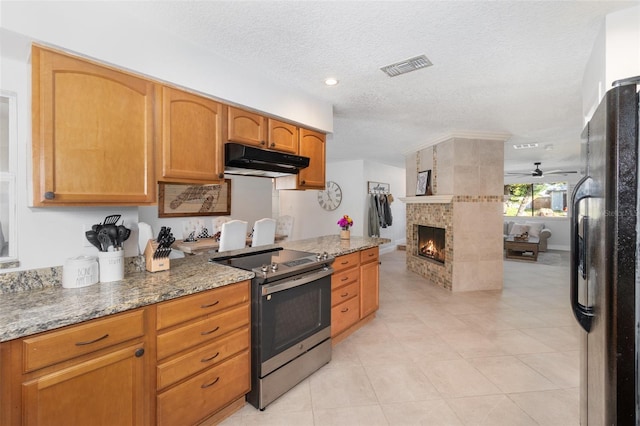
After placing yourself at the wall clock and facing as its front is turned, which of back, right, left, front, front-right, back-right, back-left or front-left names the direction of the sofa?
back-left

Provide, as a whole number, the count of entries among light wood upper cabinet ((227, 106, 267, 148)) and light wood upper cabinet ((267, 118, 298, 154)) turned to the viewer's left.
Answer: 0

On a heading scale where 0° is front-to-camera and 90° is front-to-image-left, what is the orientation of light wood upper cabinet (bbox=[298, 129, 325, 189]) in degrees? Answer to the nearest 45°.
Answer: approximately 315°

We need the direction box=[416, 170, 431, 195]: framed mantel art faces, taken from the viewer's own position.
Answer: facing the viewer and to the left of the viewer

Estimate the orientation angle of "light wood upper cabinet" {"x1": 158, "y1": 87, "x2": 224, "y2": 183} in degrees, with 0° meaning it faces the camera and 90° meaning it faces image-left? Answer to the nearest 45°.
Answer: approximately 315°

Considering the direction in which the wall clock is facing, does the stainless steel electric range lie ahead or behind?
ahead

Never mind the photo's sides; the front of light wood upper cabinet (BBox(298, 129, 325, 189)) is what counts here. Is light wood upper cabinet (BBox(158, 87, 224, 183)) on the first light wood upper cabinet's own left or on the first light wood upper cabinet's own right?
on the first light wood upper cabinet's own right

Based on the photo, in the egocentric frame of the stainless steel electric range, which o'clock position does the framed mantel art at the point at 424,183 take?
The framed mantel art is roughly at 9 o'clock from the stainless steel electric range.

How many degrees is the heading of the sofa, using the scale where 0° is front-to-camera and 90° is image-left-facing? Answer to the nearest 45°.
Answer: approximately 45°

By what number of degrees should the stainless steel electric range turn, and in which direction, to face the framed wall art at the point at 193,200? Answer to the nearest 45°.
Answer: approximately 180°

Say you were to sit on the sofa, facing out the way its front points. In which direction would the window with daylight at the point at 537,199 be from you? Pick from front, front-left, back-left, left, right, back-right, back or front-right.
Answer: back-right

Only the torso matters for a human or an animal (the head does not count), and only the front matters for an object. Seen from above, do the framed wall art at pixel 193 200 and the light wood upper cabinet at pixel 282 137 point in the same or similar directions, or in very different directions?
same or similar directions

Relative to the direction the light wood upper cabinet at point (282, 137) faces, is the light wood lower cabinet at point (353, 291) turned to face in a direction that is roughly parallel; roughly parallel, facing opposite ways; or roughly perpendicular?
roughly parallel

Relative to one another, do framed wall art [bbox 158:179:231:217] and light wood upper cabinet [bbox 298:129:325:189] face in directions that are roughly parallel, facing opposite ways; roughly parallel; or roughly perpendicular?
roughly parallel

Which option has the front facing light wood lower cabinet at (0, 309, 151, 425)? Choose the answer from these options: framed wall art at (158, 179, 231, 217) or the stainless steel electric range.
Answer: the framed wall art
